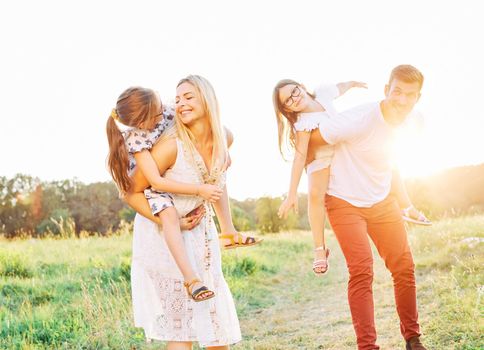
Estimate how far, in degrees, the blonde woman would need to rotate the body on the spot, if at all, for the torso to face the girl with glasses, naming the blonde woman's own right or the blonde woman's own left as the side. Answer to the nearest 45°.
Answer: approximately 90° to the blonde woman's own left

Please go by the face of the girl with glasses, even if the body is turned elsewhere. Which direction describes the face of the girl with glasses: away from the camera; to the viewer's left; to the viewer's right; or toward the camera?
toward the camera

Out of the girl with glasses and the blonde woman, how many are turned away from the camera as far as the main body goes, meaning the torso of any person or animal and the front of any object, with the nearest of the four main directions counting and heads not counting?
0

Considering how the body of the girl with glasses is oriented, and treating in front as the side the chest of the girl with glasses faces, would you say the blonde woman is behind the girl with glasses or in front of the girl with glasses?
in front

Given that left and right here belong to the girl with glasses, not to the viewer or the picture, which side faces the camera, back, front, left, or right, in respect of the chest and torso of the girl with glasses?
front

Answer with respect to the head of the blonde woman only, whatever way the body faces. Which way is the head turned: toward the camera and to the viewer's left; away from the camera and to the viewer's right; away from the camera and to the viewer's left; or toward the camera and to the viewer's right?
toward the camera and to the viewer's left
